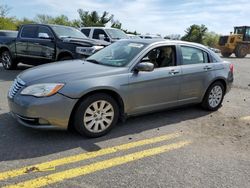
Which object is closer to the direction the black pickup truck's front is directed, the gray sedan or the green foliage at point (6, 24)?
the gray sedan

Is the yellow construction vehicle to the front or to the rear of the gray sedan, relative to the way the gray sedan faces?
to the rear

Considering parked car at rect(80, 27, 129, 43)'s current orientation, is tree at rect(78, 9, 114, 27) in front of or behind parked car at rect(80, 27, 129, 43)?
behind

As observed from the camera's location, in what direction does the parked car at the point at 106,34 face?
facing the viewer and to the right of the viewer

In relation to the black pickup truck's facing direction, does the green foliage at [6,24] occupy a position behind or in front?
behind

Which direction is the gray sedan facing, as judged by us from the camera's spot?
facing the viewer and to the left of the viewer

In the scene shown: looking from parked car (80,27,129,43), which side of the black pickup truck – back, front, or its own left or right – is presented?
left

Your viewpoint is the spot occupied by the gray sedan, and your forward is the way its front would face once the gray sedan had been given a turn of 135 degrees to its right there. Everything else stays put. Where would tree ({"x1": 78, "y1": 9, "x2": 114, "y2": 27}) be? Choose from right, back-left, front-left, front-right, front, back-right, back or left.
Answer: front

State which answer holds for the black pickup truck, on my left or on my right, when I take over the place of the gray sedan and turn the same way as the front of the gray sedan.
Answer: on my right

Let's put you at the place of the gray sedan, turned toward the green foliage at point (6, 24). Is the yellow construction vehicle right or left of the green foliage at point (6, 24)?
right

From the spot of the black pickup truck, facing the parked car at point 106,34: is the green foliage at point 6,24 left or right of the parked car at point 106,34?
left

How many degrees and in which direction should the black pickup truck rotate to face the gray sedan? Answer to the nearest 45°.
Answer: approximately 45° to its right
